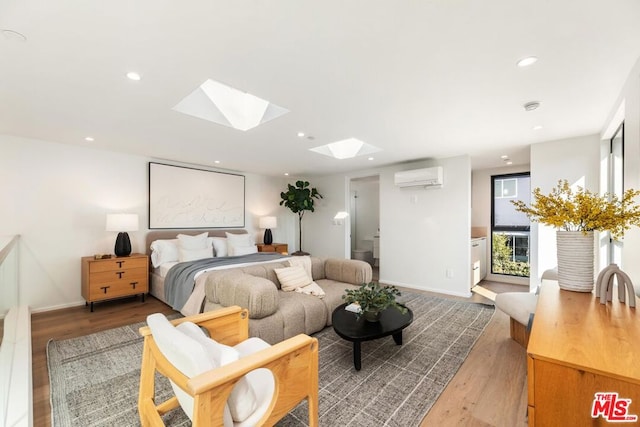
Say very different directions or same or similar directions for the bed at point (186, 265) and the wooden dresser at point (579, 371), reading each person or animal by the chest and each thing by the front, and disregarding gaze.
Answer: very different directions

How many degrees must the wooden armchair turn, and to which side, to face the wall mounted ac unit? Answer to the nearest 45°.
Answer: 0° — it already faces it

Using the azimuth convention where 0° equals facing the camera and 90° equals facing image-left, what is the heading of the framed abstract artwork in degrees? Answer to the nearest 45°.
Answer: approximately 315°

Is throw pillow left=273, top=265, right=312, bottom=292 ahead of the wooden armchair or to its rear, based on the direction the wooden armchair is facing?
ahead

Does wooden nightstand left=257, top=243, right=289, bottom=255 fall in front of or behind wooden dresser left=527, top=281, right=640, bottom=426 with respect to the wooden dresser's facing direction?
in front

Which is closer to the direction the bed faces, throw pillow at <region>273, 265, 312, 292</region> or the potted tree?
the throw pillow

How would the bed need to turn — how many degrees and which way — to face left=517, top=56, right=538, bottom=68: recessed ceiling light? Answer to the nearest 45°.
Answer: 0° — it already faces it

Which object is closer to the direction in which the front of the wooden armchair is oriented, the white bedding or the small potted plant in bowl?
the small potted plant in bowl

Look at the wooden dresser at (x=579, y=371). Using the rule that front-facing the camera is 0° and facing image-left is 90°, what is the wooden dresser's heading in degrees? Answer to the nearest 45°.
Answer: approximately 90°

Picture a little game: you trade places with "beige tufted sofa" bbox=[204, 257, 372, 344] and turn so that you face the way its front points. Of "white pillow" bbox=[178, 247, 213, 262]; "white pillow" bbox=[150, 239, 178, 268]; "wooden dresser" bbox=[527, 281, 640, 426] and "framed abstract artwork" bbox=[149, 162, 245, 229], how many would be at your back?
3

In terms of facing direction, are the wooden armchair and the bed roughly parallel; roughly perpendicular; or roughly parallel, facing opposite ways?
roughly perpendicular

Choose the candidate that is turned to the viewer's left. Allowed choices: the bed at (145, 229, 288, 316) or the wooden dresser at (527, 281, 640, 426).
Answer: the wooden dresser

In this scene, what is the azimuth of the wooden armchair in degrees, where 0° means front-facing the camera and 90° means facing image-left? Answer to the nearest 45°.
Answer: approximately 225°

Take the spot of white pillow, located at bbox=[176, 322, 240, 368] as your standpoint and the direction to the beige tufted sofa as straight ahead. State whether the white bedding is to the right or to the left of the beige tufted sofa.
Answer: left
